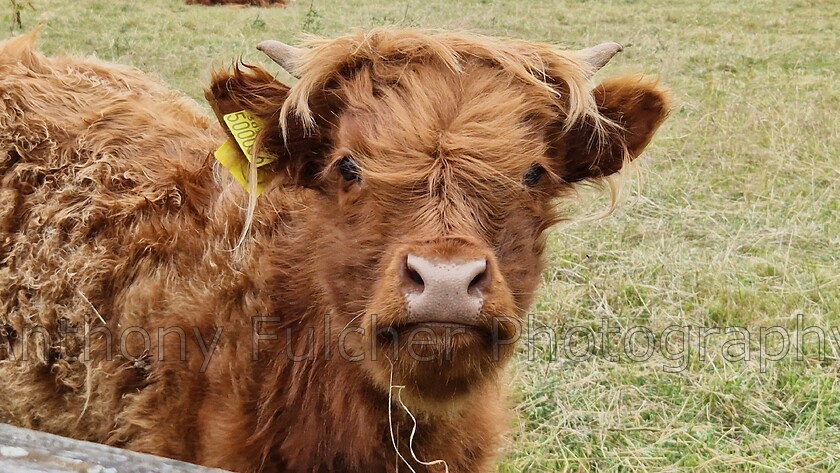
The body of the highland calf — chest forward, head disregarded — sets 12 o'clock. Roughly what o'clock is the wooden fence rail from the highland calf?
The wooden fence rail is roughly at 2 o'clock from the highland calf.

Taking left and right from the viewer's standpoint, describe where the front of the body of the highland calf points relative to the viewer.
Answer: facing the viewer and to the right of the viewer
